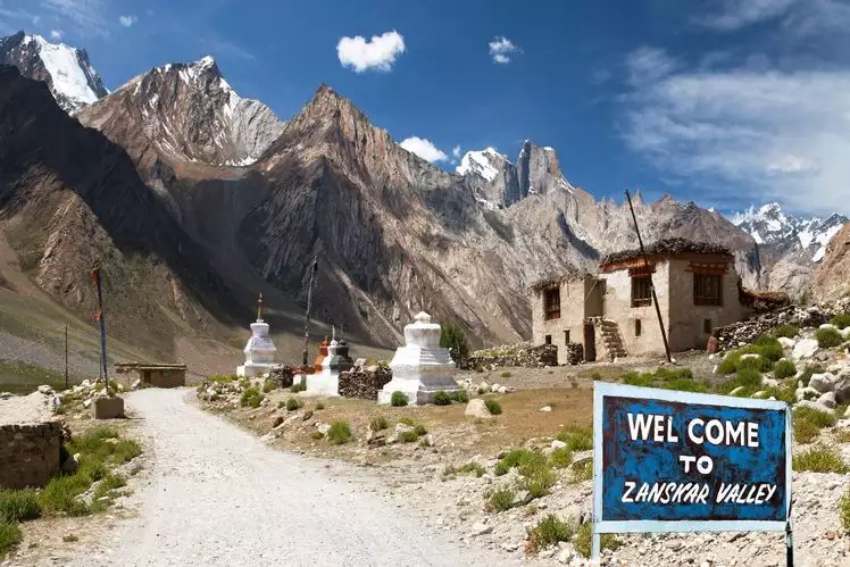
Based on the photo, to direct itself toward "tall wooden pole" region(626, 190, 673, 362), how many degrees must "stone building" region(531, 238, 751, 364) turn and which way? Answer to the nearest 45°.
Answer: approximately 45° to its left

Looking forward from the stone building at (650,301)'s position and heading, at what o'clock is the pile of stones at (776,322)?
The pile of stones is roughly at 9 o'clock from the stone building.

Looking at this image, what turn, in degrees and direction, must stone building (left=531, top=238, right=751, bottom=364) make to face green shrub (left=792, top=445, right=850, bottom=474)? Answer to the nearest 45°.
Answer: approximately 45° to its left

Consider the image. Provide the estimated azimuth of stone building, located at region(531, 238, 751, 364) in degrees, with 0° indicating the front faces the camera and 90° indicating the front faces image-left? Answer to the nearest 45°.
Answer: approximately 45°

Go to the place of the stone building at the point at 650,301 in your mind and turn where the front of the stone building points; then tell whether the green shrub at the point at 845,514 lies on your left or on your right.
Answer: on your left

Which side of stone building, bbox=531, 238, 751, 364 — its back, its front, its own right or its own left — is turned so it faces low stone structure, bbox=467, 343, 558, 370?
right
